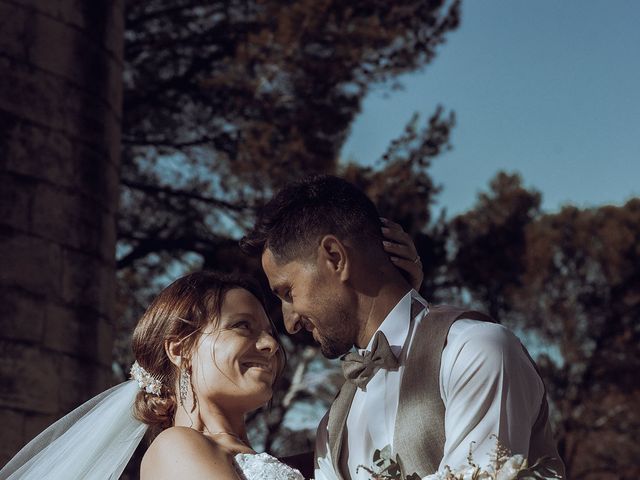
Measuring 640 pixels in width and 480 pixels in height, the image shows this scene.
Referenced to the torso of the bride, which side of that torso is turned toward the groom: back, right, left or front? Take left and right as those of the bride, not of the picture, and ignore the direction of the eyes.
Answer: front

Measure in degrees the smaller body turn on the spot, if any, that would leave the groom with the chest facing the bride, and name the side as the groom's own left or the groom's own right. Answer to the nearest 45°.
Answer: approximately 90° to the groom's own right

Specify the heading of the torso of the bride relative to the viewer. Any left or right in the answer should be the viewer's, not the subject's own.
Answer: facing the viewer and to the right of the viewer

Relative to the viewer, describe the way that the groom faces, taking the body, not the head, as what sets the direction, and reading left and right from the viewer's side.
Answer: facing the viewer and to the left of the viewer

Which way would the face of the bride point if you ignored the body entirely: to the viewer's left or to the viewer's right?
to the viewer's right

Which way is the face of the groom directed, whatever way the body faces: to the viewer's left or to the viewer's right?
to the viewer's left

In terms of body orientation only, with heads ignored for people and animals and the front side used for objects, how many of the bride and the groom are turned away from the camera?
0

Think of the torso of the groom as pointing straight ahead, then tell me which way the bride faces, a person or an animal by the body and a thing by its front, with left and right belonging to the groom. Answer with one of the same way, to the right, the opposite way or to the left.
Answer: to the left
